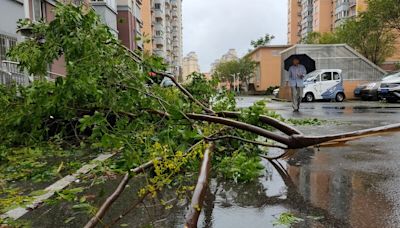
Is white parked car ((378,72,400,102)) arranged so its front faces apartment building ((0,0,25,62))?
yes

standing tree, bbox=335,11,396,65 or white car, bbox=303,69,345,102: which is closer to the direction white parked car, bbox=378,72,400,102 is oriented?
the white car

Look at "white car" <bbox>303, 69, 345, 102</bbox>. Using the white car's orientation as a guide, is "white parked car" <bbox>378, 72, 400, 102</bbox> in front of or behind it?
behind

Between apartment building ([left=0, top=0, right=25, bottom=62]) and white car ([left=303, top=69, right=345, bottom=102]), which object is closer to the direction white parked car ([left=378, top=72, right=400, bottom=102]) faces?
the apartment building

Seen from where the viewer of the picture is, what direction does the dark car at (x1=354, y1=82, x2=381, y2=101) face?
facing the viewer and to the left of the viewer

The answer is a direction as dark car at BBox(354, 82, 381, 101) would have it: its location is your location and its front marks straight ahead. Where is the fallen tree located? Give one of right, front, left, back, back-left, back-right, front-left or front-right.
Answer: front-left

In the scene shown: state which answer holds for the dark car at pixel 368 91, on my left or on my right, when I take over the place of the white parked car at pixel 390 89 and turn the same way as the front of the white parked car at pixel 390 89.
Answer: on my right

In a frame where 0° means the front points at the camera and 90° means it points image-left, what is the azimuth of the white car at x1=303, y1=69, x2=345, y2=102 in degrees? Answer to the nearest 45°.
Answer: approximately 90°

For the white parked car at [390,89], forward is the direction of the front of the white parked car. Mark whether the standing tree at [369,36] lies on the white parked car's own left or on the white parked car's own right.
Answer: on the white parked car's own right

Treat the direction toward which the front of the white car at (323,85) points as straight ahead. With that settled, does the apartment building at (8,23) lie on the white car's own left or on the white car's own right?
on the white car's own left

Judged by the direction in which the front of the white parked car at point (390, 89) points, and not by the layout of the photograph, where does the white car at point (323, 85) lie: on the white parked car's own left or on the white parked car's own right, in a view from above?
on the white parked car's own right

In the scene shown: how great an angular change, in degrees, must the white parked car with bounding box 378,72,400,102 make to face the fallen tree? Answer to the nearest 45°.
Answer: approximately 45° to its left
